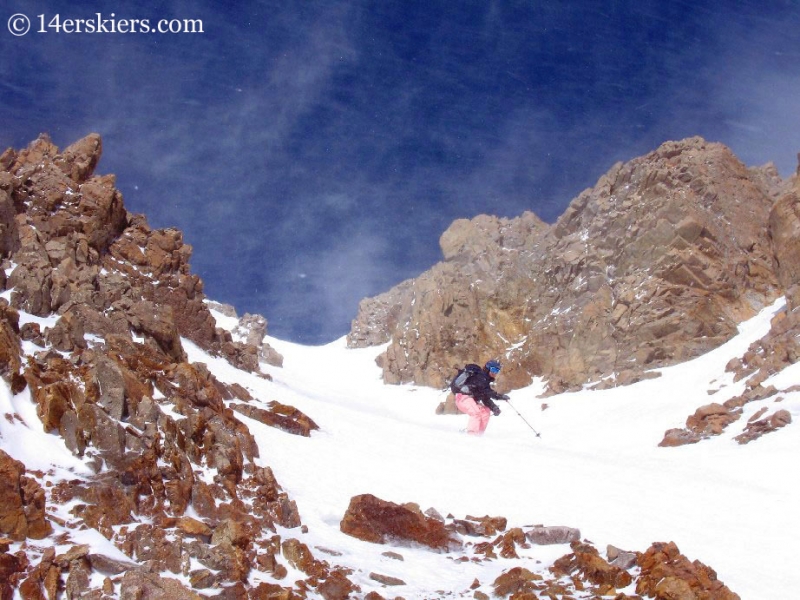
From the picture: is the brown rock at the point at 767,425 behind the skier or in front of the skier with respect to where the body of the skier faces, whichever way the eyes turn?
in front

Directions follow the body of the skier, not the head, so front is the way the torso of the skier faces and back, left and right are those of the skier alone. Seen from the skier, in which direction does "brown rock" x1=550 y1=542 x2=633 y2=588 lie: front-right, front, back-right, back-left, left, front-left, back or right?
front-right

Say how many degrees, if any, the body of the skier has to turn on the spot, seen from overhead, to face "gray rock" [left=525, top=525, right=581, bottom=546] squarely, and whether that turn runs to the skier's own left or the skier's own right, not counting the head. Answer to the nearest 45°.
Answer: approximately 45° to the skier's own right

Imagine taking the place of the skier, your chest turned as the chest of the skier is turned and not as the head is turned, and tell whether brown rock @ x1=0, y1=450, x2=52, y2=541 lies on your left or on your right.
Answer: on your right

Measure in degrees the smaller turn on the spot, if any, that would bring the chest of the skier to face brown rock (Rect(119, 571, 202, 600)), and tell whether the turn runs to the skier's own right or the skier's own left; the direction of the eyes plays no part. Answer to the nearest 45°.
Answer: approximately 45° to the skier's own right

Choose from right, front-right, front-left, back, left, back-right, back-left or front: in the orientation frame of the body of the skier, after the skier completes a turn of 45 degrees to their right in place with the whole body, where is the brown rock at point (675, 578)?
front

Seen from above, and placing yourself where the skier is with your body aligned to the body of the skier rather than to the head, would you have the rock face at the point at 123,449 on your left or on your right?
on your right

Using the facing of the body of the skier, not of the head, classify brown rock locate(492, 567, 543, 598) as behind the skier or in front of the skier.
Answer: in front

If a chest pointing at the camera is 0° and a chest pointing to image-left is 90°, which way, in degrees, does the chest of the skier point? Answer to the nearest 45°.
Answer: approximately 315°
